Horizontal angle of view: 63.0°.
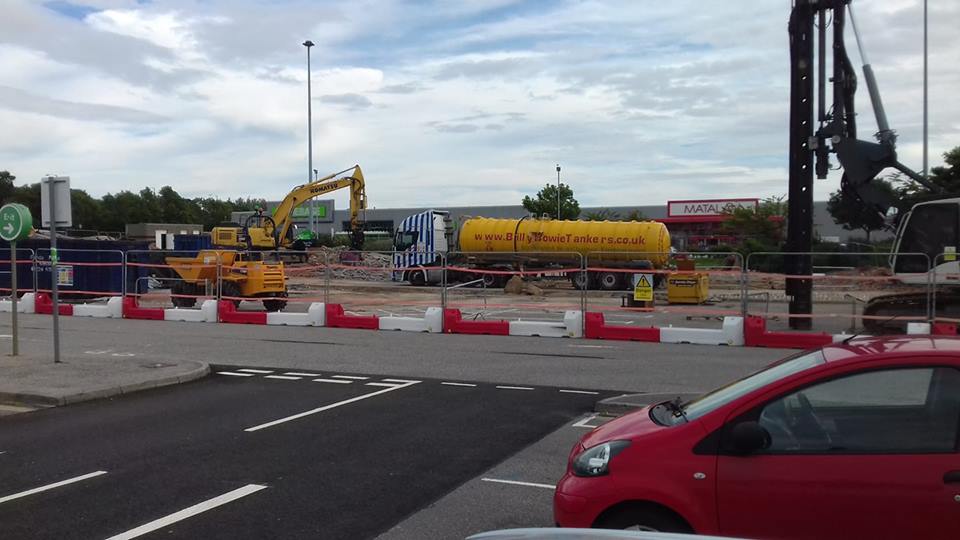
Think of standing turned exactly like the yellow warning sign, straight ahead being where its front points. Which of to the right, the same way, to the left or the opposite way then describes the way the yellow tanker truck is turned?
to the right

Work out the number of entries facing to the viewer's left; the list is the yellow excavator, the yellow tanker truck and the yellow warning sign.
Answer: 1

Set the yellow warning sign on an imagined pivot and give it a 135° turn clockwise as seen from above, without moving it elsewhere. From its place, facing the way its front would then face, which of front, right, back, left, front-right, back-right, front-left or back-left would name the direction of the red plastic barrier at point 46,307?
front-left

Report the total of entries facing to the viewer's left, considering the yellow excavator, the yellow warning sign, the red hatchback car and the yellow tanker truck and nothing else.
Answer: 2

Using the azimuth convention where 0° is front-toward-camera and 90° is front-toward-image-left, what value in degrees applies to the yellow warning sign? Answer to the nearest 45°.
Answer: approximately 0°

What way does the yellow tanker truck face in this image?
to the viewer's left

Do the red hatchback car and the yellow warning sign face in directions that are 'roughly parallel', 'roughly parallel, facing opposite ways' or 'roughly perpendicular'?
roughly perpendicular

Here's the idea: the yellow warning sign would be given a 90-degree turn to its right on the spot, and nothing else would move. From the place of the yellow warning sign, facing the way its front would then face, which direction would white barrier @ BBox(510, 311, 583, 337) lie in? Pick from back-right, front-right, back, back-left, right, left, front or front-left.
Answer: front-left

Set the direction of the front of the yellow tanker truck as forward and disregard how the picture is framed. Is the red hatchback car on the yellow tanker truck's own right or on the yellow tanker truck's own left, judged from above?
on the yellow tanker truck's own left

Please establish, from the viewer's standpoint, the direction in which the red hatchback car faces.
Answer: facing to the left of the viewer

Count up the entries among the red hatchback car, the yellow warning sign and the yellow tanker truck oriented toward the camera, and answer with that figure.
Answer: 1

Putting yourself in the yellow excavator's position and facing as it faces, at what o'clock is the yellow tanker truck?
The yellow tanker truck is roughly at 1 o'clock from the yellow excavator.

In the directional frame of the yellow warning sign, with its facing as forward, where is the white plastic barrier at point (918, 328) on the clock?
The white plastic barrier is roughly at 10 o'clock from the yellow warning sign.

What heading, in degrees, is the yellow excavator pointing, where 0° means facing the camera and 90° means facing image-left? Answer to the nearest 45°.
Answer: approximately 270°

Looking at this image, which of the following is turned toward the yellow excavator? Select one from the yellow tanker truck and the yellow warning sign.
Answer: the yellow tanker truck

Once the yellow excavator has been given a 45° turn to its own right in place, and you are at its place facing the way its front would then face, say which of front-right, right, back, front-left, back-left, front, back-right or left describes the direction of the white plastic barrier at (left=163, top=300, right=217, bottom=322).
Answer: front-right
